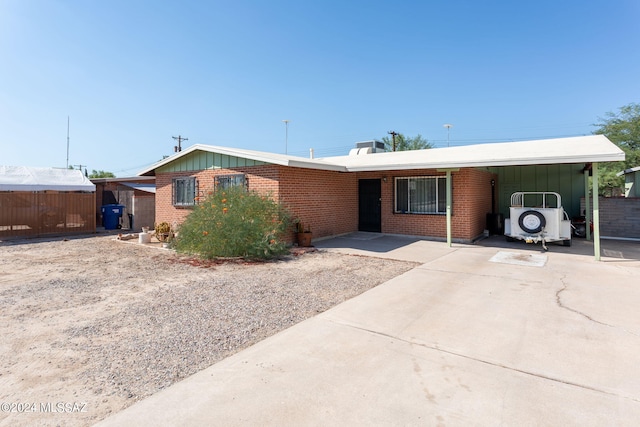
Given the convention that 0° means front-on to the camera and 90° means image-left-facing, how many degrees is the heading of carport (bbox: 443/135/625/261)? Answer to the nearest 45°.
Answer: approximately 0°

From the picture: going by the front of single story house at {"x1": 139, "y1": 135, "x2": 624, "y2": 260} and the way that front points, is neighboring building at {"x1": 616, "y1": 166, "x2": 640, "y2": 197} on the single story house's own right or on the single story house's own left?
on the single story house's own left

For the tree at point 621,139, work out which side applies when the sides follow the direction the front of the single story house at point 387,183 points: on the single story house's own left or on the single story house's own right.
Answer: on the single story house's own left

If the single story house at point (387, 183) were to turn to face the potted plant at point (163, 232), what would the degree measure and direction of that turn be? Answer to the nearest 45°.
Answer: approximately 90° to its right

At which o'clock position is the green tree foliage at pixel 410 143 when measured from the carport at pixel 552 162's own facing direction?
The green tree foliage is roughly at 5 o'clock from the carport.

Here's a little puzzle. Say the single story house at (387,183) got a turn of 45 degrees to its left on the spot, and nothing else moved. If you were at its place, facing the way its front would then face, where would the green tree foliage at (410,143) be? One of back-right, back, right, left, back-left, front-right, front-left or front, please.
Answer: back-left

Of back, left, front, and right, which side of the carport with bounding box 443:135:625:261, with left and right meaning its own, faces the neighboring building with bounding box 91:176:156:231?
right

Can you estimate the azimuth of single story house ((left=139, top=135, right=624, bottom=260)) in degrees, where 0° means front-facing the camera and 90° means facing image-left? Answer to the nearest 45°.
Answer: approximately 0°

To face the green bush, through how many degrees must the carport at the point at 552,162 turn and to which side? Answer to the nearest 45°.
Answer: approximately 45° to its right

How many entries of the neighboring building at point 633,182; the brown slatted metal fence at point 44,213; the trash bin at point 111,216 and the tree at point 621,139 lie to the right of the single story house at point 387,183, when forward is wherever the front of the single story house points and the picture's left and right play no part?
2
